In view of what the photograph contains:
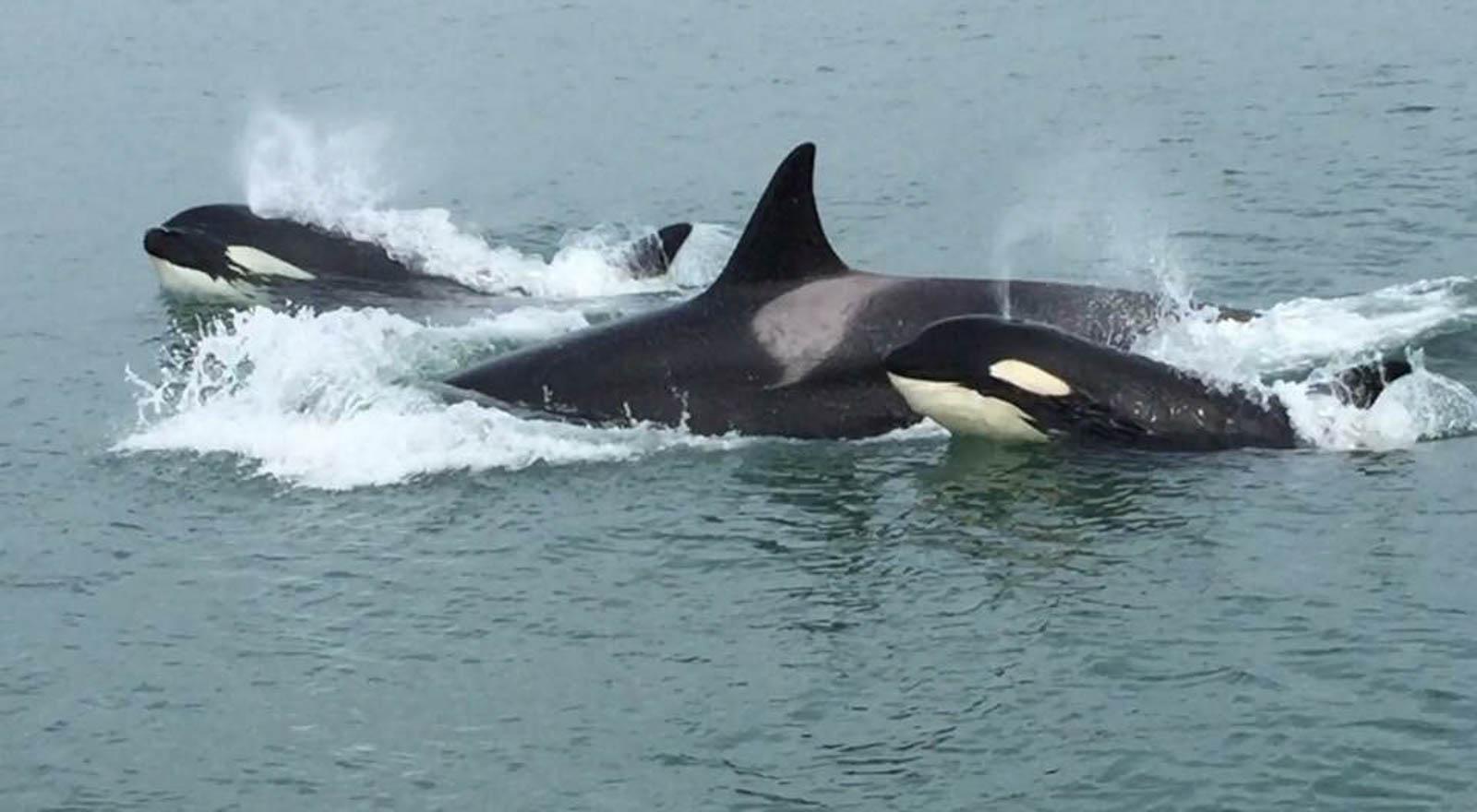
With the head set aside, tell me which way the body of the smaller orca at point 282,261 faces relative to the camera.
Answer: to the viewer's left

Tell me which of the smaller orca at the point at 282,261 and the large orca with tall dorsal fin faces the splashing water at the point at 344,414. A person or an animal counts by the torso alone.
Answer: the large orca with tall dorsal fin

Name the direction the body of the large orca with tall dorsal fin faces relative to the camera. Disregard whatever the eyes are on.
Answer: to the viewer's left

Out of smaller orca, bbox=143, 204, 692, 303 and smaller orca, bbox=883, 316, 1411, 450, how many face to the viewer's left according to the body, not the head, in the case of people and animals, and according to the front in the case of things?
2

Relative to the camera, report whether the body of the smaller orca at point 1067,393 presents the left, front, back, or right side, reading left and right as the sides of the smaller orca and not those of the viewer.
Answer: left

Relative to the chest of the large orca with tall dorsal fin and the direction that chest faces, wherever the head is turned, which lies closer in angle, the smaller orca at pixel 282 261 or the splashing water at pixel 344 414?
the splashing water

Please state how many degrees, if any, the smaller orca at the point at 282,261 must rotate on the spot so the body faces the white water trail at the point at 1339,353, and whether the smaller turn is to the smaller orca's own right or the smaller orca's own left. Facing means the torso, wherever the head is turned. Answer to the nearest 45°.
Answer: approximately 135° to the smaller orca's own left

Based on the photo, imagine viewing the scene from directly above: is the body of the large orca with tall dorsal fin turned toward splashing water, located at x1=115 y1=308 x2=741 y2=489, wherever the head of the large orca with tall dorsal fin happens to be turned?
yes

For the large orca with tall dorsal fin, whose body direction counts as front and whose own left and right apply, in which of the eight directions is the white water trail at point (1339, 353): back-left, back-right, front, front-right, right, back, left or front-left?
back
